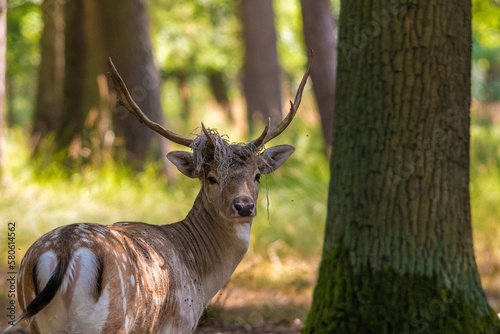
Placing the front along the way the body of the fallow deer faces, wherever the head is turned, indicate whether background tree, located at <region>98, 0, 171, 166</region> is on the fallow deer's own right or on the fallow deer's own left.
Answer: on the fallow deer's own left

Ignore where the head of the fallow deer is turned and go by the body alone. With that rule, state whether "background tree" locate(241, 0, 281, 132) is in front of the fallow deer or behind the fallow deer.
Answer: in front

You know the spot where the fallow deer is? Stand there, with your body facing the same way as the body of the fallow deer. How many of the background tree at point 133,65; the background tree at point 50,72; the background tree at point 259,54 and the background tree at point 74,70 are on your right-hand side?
0

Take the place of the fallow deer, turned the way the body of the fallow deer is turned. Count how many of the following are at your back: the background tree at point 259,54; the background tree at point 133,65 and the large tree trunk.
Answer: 0

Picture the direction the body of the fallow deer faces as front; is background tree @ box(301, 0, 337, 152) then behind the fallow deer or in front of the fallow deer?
in front

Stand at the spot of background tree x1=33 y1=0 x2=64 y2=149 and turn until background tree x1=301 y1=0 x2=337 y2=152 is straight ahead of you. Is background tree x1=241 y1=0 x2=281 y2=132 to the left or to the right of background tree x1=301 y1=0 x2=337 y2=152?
left

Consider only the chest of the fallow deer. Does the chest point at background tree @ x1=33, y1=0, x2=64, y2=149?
no

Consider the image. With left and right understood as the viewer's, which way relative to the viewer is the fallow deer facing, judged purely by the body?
facing away from the viewer and to the right of the viewer

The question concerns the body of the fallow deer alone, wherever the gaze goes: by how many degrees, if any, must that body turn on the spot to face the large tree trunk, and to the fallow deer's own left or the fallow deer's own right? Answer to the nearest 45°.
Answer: approximately 45° to the fallow deer's own right

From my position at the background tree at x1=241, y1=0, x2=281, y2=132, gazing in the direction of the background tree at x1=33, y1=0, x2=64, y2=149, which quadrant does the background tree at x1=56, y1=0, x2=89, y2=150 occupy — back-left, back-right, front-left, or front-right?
front-left
